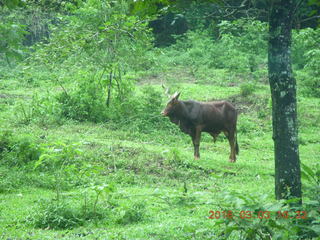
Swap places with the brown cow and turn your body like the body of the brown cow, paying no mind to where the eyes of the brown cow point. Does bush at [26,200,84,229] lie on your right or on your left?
on your left

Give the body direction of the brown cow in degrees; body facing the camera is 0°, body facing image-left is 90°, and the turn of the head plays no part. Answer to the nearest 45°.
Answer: approximately 90°

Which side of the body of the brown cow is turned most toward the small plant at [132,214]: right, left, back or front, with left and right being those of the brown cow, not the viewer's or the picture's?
left

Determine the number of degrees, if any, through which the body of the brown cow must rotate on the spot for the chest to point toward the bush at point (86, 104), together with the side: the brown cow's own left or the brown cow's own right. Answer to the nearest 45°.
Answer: approximately 45° to the brown cow's own right

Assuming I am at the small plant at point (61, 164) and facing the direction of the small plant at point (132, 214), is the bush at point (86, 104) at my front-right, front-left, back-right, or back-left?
back-left

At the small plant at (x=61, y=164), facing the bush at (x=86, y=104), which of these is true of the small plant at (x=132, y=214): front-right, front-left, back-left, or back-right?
back-right
